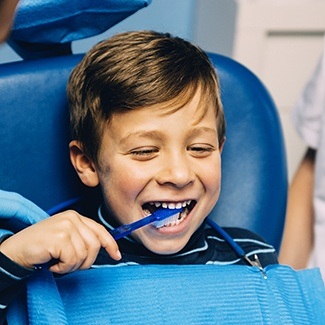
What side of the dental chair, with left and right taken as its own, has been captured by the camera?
front

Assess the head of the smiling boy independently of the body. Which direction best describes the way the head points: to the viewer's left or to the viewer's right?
to the viewer's right
